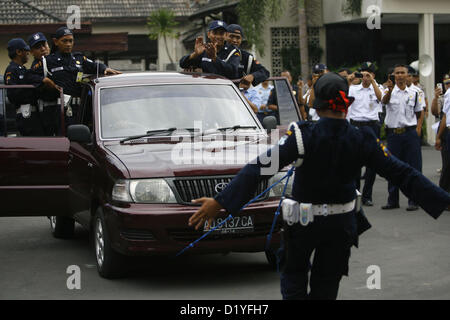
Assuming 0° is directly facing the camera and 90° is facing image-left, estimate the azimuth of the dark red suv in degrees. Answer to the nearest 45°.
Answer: approximately 315°

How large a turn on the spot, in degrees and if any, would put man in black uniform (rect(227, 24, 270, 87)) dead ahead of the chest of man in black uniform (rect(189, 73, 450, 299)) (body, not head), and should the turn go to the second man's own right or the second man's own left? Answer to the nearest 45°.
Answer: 0° — they already face them

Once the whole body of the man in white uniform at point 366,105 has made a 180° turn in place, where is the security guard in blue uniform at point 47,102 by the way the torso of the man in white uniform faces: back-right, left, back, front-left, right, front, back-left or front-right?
back-left

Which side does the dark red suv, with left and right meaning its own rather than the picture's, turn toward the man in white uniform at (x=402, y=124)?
left

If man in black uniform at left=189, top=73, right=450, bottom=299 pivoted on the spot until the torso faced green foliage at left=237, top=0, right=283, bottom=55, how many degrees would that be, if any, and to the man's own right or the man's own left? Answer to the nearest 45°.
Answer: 0° — they already face it

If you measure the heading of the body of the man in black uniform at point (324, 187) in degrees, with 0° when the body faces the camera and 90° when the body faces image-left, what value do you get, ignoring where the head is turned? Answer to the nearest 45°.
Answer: approximately 180°

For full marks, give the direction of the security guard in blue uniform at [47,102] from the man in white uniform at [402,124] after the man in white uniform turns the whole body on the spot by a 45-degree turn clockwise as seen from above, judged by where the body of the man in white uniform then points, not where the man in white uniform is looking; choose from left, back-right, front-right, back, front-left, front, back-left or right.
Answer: front

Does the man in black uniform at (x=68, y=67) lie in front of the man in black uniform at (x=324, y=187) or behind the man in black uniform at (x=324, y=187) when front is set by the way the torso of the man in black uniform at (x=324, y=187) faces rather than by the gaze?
in front

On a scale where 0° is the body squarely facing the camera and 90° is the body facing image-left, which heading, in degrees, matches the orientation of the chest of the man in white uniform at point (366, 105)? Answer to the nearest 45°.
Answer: approximately 0°

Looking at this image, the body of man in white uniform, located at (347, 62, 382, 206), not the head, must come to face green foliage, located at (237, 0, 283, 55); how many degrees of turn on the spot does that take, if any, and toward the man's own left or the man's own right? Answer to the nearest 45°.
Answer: approximately 180°

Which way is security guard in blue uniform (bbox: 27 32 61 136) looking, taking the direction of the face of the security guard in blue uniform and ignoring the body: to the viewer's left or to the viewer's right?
to the viewer's right

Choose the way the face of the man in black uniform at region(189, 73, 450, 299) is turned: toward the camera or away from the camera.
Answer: away from the camera

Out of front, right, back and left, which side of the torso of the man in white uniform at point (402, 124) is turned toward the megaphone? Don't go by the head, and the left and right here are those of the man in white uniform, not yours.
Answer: back
